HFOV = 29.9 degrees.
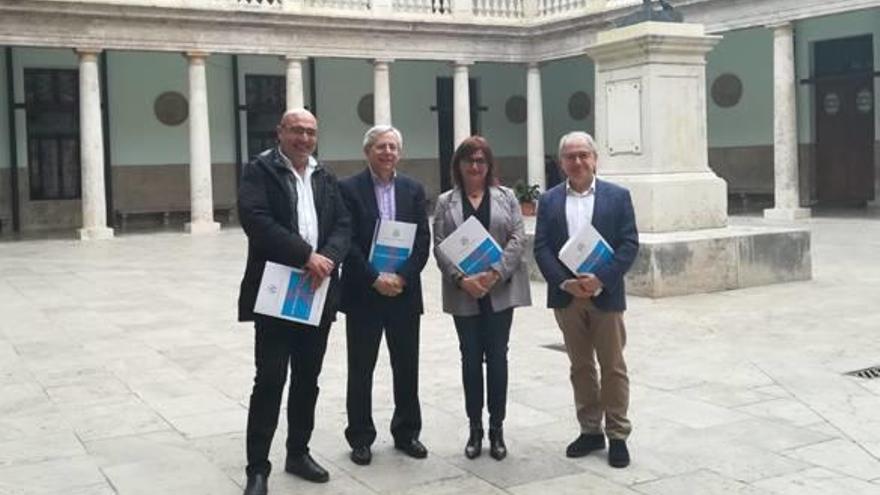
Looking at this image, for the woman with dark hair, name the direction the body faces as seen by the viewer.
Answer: toward the camera

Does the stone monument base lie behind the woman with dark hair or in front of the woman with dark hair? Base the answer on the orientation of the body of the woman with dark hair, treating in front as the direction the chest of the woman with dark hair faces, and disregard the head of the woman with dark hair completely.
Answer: behind

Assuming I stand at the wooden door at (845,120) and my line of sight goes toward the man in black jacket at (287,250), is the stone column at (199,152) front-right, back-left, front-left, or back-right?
front-right

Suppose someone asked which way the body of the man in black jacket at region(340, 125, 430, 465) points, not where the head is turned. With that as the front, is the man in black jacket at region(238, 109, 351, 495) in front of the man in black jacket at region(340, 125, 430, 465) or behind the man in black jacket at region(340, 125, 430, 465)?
in front

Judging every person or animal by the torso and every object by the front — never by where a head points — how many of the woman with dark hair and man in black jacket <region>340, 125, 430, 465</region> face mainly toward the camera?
2

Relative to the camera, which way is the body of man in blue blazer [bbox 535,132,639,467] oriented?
toward the camera

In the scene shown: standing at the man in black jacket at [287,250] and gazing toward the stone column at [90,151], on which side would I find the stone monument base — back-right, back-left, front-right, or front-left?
front-right

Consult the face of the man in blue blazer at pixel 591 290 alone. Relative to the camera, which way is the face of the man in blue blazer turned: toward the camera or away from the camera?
toward the camera

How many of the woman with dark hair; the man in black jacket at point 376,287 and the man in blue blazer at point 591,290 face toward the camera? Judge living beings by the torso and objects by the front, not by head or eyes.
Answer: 3

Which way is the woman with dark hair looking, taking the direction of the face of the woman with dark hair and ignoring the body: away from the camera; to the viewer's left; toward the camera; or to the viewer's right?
toward the camera

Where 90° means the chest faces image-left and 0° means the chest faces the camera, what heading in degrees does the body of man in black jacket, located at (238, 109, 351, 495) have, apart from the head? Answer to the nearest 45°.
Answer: approximately 315°
